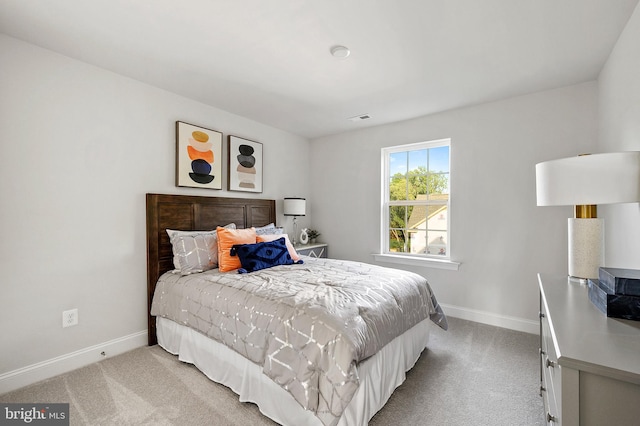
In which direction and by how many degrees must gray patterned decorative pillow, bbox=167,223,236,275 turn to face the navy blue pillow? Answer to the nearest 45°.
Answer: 0° — it already faces it

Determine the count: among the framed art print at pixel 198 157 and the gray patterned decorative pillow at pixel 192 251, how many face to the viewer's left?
0

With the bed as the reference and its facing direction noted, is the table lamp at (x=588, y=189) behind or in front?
in front

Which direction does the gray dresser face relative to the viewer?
to the viewer's left

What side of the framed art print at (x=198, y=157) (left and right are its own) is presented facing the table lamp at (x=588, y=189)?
front

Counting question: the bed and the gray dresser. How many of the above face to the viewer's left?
1

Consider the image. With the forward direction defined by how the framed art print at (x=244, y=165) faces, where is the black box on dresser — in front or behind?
in front

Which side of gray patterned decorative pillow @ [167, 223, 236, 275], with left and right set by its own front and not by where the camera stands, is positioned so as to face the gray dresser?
front

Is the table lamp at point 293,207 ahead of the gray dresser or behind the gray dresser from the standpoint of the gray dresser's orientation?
ahead
